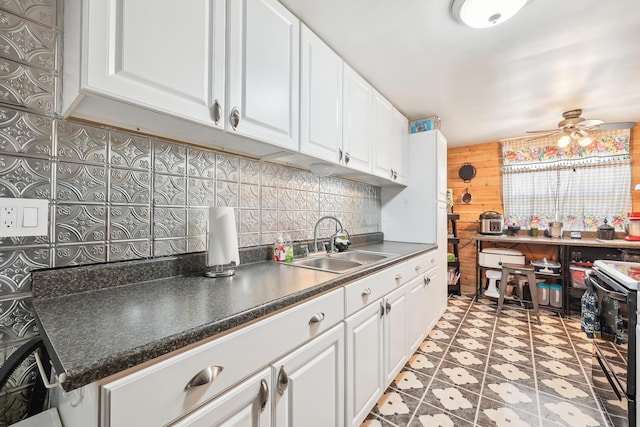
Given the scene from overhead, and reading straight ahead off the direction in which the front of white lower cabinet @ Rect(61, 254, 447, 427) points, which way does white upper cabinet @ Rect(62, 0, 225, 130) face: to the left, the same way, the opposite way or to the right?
the same way

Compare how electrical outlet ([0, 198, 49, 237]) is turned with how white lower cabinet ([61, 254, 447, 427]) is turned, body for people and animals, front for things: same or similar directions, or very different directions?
same or similar directions

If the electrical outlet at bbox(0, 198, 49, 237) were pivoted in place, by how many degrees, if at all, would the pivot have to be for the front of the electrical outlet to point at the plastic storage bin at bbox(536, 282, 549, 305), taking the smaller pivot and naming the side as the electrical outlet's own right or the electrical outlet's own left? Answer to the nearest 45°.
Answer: approximately 90° to the electrical outlet's own left

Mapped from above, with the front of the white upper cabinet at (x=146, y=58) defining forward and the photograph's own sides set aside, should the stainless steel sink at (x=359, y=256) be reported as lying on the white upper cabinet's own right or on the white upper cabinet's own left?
on the white upper cabinet's own left

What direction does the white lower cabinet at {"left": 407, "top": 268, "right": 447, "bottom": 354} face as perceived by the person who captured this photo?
facing the viewer and to the right of the viewer

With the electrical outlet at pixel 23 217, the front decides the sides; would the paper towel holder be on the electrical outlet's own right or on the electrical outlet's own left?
on the electrical outlet's own left

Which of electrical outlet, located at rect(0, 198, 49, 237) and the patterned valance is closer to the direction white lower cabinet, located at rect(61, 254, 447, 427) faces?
the patterned valance

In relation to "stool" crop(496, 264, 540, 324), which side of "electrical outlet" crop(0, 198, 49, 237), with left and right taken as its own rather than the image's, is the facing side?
left
